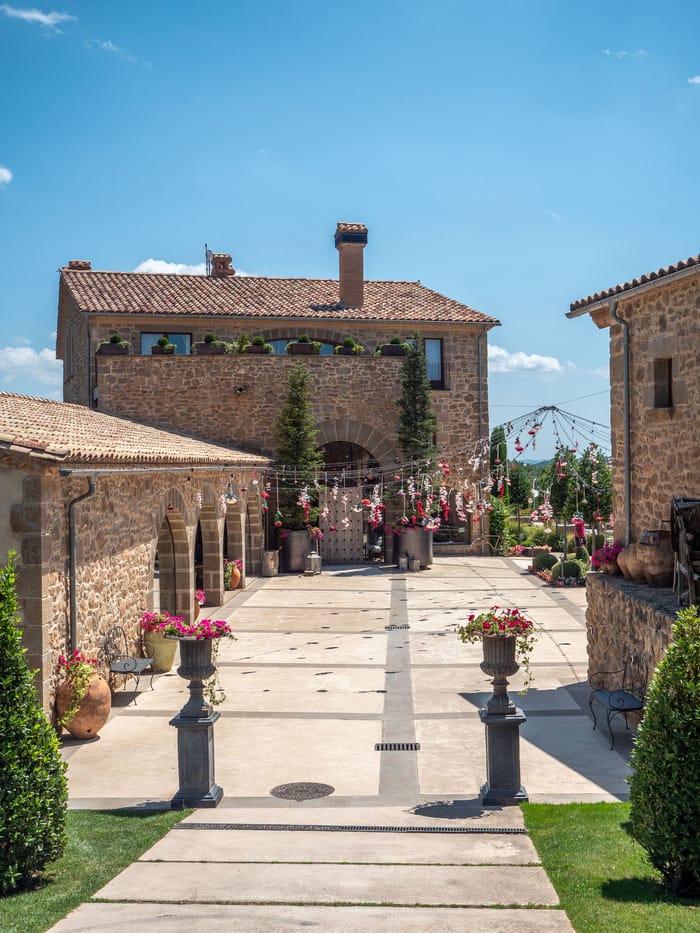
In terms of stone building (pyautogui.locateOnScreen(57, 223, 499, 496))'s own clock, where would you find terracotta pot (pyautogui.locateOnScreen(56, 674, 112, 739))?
The terracotta pot is roughly at 12 o'clock from the stone building.

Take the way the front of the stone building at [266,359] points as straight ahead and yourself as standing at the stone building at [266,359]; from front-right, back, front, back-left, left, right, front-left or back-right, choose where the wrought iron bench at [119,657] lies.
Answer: front

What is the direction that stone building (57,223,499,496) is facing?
toward the camera

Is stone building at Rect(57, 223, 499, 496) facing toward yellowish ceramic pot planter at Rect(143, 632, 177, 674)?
yes

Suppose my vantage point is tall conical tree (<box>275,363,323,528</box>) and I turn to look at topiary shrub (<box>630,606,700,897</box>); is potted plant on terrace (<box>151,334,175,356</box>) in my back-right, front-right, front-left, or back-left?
back-right

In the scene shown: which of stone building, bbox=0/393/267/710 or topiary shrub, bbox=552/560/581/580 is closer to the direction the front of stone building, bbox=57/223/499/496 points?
the stone building

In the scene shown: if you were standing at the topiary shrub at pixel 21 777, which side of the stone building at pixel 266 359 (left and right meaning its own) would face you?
front

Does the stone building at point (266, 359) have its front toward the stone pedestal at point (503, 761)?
yes

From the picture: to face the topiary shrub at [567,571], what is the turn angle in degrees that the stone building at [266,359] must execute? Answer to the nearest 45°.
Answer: approximately 45° to its left

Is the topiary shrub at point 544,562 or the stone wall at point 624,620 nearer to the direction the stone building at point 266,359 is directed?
the stone wall

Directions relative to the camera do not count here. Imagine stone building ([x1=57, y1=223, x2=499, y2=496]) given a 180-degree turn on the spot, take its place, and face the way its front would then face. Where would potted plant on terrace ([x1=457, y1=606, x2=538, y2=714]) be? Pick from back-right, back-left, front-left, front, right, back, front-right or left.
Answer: back

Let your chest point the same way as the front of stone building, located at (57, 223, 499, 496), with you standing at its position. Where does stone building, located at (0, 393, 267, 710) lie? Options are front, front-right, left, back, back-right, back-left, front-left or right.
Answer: front
